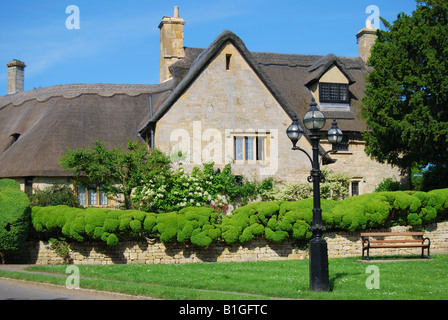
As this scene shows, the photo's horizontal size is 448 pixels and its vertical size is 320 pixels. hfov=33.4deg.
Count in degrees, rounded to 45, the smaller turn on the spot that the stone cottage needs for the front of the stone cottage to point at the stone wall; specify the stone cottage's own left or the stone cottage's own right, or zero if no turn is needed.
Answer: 0° — it already faces it

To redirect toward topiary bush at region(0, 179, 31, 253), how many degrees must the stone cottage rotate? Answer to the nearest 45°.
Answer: approximately 45° to its right

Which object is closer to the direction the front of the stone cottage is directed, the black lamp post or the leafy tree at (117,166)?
the black lamp post

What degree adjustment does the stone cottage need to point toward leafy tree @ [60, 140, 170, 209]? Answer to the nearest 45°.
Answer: approximately 45° to its right

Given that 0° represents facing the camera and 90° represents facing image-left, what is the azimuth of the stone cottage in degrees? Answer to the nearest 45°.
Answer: approximately 0°

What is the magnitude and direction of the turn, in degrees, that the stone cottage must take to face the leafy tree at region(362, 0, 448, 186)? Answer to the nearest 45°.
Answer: approximately 90° to its left

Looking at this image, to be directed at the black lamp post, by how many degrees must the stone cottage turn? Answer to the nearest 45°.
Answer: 0° — it already faces it
